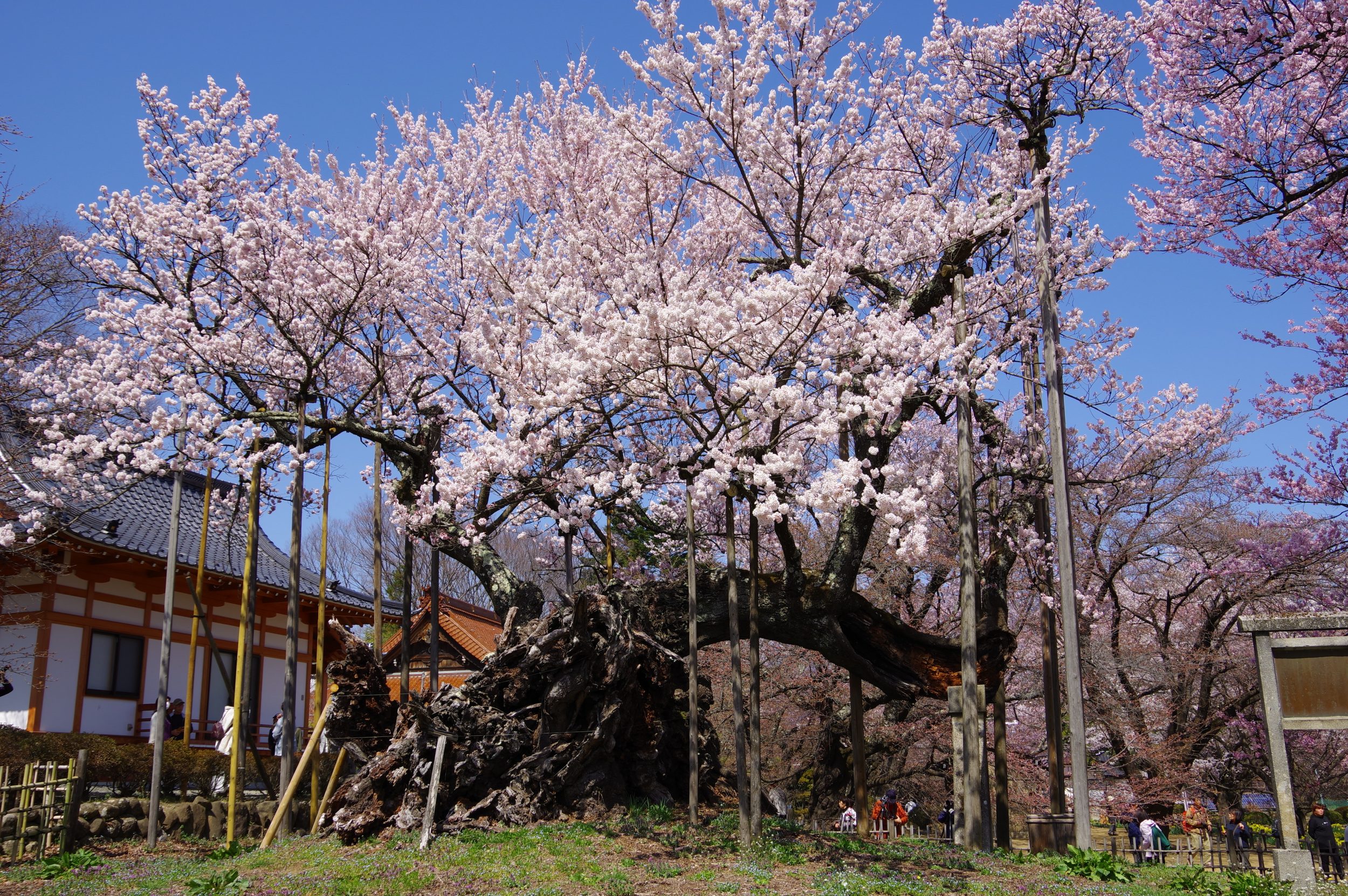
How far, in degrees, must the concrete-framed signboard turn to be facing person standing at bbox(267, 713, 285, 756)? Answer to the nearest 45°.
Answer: approximately 90° to its right

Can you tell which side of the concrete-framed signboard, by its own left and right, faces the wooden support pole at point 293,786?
right

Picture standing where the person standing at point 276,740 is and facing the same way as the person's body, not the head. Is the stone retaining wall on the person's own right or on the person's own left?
on the person's own right

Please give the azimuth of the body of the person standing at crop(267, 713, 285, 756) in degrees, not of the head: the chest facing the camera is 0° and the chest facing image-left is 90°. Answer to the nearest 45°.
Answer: approximately 270°

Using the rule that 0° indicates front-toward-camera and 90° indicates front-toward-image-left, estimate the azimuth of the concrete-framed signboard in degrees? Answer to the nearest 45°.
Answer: approximately 0°

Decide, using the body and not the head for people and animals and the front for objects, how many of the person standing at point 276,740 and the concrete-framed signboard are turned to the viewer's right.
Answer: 1

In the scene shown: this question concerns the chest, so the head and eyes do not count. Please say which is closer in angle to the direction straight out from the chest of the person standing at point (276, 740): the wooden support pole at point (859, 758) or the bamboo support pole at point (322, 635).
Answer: the wooden support pole

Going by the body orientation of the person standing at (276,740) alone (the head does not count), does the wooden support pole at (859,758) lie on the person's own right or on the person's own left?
on the person's own right

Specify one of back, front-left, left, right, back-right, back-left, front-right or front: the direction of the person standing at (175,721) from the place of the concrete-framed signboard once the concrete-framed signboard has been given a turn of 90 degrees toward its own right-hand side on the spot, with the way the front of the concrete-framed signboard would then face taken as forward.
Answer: front

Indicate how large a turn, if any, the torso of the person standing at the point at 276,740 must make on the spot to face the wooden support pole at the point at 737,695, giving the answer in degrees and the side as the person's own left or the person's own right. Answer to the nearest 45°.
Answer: approximately 90° to the person's own right
